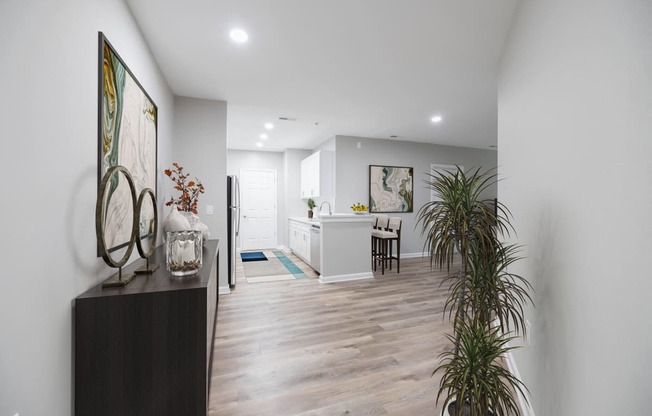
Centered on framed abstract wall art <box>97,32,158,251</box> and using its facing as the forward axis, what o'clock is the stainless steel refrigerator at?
The stainless steel refrigerator is roughly at 10 o'clock from the framed abstract wall art.

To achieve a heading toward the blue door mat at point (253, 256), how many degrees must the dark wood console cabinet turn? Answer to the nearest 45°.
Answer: approximately 45° to its left

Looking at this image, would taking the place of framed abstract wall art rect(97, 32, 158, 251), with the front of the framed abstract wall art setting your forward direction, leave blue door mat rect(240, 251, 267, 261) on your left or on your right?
on your left

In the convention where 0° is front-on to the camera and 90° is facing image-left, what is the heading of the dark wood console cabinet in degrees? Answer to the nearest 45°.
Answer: approximately 270°

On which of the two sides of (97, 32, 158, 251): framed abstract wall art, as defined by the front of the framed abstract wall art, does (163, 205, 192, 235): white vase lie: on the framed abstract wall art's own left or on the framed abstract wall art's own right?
on the framed abstract wall art's own left

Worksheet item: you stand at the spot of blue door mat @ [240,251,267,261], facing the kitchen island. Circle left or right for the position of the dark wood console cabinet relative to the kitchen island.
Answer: right

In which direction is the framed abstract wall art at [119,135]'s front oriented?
to the viewer's right

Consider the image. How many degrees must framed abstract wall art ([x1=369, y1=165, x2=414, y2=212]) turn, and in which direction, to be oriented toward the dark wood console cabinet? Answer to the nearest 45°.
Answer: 0° — it already faces it

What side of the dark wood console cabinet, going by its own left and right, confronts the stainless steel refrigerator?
left

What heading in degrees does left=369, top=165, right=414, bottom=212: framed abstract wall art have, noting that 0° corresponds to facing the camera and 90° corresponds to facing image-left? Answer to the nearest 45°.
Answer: approximately 0°
